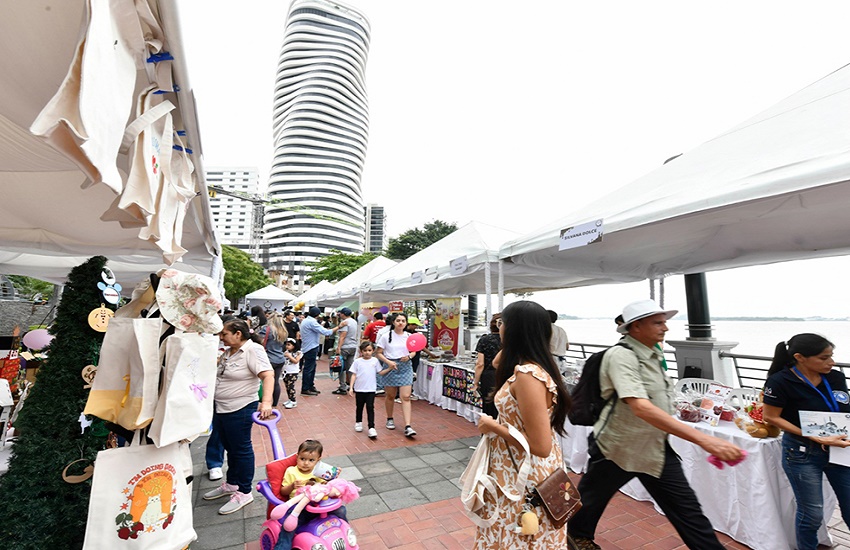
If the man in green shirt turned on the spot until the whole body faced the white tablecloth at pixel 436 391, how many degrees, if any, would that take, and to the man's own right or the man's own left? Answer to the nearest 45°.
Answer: approximately 135° to the man's own left

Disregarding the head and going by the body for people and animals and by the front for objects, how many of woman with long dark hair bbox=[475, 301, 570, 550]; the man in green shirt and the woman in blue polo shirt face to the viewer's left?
1

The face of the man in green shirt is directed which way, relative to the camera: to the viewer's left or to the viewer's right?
to the viewer's right

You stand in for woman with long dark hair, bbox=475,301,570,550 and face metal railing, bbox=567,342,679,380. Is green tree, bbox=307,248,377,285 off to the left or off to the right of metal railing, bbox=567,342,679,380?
left

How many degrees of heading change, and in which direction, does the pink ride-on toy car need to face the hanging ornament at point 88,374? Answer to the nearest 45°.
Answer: approximately 135° to its right

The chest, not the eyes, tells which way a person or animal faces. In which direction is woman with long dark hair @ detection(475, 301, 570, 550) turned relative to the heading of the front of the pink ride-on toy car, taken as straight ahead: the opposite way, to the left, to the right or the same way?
the opposite way

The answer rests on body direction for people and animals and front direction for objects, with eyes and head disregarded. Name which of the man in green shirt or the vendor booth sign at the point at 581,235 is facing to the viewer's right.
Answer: the man in green shirt

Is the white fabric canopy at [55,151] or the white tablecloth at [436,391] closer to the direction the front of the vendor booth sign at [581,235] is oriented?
the white fabric canopy

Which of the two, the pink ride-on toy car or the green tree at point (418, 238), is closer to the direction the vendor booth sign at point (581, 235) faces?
the pink ride-on toy car
